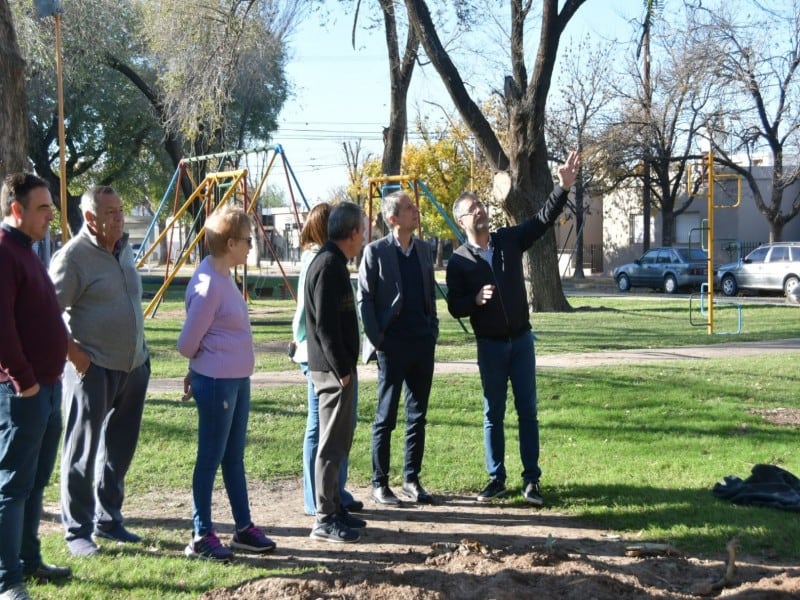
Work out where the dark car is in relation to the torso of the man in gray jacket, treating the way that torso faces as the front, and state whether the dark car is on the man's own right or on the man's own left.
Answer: on the man's own left

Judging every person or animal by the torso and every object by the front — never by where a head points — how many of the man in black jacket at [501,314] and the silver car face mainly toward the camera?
1

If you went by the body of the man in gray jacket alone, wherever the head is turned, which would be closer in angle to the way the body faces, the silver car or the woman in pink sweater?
the woman in pink sweater

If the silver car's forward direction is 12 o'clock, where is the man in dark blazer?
The man in dark blazer is roughly at 9 o'clock from the silver car.

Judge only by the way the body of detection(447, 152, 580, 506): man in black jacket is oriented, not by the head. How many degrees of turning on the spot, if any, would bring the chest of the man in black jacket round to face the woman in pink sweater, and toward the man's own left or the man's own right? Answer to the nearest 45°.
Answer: approximately 45° to the man's own right

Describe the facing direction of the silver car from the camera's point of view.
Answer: facing to the left of the viewer

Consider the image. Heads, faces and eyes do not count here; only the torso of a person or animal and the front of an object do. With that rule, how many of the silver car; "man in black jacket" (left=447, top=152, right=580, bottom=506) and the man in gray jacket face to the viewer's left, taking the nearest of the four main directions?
1

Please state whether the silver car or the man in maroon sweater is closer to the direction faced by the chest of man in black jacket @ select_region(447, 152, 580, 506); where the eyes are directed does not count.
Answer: the man in maroon sweater

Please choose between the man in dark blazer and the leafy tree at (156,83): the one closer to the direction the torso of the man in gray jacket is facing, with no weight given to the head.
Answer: the man in dark blazer

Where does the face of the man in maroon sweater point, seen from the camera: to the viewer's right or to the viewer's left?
to the viewer's right

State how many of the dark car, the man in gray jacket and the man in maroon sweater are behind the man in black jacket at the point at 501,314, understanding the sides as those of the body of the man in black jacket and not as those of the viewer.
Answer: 1

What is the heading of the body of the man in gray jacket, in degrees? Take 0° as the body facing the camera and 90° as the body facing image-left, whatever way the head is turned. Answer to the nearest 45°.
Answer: approximately 315°

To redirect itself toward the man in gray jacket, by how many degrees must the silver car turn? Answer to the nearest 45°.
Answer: approximately 90° to its left

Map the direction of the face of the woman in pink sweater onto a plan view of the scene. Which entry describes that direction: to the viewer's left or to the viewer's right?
to the viewer's right
